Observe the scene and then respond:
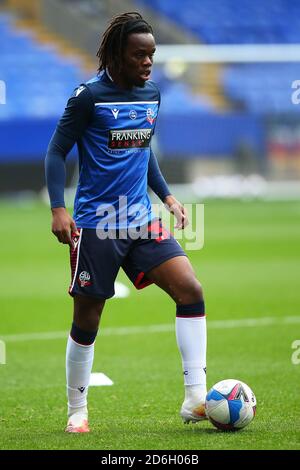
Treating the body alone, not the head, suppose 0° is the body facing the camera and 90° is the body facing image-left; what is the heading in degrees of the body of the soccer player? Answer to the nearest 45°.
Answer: approximately 315°

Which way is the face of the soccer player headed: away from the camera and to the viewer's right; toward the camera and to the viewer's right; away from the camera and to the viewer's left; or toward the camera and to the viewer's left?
toward the camera and to the viewer's right
